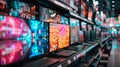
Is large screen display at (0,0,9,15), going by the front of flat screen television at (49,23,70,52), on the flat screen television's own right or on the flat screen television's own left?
on the flat screen television's own right

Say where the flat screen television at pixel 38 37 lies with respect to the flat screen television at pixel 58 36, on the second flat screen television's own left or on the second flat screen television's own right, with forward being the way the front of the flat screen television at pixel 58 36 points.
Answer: on the second flat screen television's own right

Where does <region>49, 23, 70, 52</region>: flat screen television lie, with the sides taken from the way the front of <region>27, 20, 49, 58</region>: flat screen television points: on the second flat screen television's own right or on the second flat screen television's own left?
on the second flat screen television's own left

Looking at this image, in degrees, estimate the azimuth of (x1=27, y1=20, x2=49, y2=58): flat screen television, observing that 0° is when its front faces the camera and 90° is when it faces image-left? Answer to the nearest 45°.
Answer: approximately 315°

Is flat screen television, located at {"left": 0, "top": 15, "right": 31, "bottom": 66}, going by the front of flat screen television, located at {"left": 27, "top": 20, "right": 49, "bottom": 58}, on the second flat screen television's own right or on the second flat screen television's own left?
on the second flat screen television's own right

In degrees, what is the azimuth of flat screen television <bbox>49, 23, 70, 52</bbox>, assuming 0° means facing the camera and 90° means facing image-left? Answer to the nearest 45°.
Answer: approximately 315°

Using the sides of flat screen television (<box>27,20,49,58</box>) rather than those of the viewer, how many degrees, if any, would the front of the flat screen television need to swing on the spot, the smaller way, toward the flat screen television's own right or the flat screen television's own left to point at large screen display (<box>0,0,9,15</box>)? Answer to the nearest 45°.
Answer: approximately 135° to the flat screen television's own right
